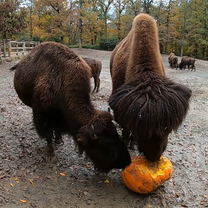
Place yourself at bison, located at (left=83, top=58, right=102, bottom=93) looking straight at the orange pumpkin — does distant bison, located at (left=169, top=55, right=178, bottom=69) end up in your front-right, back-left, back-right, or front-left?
back-left

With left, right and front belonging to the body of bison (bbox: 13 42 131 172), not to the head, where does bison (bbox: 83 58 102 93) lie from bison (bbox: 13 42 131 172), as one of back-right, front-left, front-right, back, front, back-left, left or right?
back-left

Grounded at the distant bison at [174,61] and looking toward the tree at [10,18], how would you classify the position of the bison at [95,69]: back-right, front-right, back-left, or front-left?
front-left

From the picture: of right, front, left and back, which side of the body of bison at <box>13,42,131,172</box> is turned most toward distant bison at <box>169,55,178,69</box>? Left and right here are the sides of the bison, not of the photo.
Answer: left

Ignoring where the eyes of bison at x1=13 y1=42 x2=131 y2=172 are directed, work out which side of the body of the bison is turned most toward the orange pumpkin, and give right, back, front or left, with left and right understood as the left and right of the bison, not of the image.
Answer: front

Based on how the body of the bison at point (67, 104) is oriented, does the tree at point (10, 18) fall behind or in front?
behind

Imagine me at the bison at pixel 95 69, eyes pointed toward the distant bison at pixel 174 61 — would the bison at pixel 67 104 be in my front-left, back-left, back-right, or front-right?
back-right
